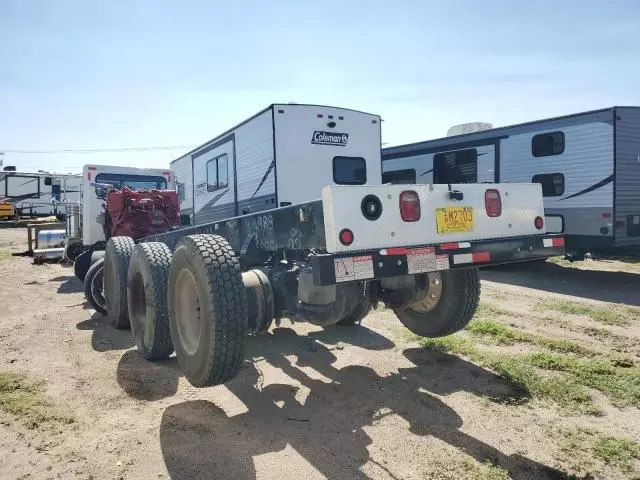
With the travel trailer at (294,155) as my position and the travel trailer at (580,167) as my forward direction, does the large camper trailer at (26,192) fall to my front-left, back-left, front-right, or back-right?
back-left

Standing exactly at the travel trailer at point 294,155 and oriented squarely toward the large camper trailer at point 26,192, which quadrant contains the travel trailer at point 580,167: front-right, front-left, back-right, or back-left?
back-right

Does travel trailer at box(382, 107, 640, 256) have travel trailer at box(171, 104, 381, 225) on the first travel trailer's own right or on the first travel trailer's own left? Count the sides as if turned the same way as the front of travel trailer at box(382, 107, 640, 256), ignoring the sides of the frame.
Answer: on the first travel trailer's own left

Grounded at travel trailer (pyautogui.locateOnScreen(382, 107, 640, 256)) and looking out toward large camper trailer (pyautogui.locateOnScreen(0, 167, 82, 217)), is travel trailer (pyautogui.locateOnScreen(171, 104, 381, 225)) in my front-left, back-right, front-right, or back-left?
front-left

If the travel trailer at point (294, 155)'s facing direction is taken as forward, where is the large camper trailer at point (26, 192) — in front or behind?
in front

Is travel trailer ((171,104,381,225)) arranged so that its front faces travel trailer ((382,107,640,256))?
no

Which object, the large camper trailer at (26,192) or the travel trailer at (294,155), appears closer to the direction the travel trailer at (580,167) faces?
the large camper trailer

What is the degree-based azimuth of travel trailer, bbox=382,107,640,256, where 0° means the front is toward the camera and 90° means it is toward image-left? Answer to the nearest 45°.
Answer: approximately 135°

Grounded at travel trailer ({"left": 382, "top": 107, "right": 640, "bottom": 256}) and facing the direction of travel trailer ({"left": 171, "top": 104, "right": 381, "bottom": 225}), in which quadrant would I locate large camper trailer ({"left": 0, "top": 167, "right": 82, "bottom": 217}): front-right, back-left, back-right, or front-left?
front-right

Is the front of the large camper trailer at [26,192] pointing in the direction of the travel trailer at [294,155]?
no
